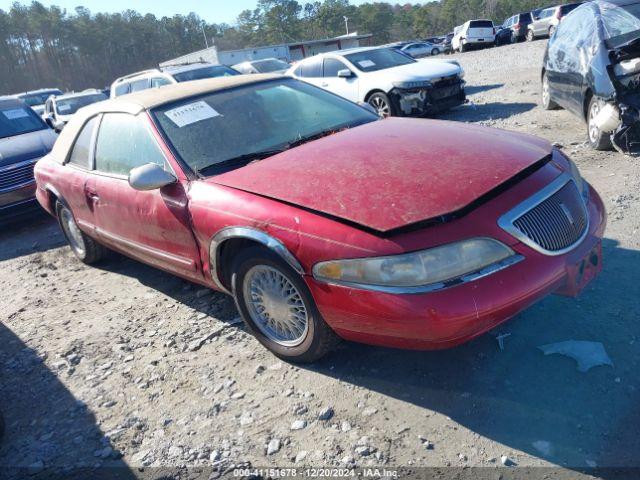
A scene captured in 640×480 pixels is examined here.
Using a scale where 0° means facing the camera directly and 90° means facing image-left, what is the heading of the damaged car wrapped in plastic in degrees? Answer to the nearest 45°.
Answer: approximately 315°

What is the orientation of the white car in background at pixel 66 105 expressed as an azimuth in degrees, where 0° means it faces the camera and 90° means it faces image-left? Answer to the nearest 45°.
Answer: approximately 315°

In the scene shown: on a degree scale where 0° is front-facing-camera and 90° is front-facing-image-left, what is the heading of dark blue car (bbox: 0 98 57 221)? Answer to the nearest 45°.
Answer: approximately 315°

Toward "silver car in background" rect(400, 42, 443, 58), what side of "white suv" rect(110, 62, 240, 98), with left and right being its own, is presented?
left

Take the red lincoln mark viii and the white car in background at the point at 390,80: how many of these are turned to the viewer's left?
0

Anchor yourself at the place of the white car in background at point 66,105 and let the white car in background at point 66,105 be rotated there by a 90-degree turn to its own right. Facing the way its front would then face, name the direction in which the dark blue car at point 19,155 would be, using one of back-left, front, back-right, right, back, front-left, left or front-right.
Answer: front-left

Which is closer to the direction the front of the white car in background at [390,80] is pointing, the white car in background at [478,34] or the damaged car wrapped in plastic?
the damaged car wrapped in plastic

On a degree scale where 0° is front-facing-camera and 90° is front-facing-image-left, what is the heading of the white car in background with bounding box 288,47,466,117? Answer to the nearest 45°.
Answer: approximately 315°

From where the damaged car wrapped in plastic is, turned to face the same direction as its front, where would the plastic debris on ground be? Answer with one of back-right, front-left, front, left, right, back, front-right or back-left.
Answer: front-right
